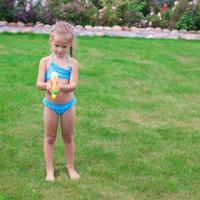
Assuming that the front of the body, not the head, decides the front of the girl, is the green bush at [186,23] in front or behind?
behind

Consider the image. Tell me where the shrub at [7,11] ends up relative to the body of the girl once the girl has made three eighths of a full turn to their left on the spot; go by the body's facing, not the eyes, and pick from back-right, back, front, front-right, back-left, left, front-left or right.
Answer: front-left

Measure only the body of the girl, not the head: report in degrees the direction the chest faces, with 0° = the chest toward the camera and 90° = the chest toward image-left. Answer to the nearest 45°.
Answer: approximately 0°
